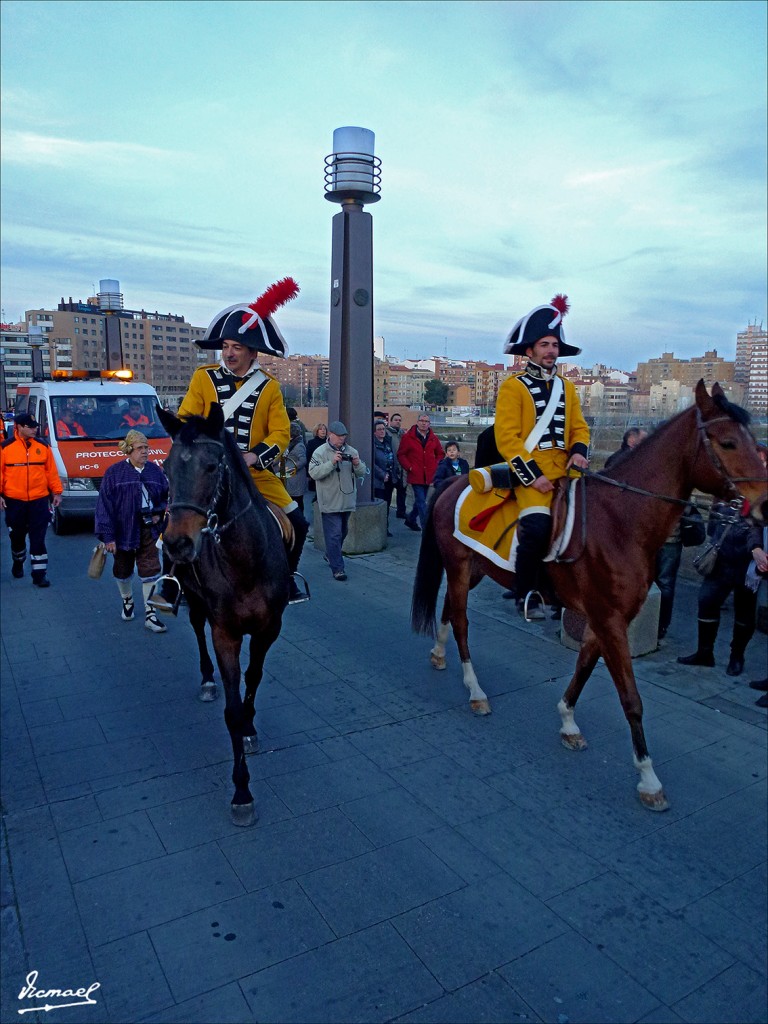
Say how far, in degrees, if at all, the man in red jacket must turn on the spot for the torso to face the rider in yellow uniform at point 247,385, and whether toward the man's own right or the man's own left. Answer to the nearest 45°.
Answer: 0° — they already face them

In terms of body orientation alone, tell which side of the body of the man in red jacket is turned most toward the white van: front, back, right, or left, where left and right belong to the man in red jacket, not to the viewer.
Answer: right

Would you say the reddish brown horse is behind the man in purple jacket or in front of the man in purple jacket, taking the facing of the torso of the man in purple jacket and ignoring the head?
in front

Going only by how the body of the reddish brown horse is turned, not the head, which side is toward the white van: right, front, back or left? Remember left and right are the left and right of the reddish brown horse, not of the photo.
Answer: back

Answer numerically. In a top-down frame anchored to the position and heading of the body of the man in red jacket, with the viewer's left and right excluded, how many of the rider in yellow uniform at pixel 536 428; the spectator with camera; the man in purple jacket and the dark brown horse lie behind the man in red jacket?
0

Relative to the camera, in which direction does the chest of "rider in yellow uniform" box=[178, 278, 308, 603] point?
toward the camera

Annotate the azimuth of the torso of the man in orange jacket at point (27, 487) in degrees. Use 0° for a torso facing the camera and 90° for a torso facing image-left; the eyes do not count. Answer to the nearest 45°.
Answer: approximately 0°

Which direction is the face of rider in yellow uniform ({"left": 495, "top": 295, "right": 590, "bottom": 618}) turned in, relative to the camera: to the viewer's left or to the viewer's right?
to the viewer's right

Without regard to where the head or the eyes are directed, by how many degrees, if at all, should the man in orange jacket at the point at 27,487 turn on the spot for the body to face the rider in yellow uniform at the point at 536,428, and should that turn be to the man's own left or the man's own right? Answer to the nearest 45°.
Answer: approximately 45° to the man's own left

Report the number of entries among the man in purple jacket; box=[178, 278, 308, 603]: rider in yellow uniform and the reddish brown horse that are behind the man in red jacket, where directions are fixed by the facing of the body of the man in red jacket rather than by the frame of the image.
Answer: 0

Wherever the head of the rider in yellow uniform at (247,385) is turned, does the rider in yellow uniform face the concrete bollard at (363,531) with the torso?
no

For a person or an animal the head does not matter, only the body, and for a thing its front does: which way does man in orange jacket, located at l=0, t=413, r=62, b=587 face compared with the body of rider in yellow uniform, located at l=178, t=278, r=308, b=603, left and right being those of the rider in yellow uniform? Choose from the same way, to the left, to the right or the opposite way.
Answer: the same way

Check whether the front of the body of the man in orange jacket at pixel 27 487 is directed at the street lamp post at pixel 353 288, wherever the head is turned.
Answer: no

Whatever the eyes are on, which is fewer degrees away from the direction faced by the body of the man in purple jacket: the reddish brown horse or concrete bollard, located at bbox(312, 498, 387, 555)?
the reddish brown horse

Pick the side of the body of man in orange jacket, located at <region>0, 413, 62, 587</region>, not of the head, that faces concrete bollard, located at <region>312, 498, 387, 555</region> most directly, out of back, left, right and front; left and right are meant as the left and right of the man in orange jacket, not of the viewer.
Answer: left

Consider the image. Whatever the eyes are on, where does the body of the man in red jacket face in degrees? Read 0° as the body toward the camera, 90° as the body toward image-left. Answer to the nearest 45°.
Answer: approximately 0°

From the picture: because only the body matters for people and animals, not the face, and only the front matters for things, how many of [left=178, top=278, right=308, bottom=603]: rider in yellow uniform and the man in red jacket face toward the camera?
2

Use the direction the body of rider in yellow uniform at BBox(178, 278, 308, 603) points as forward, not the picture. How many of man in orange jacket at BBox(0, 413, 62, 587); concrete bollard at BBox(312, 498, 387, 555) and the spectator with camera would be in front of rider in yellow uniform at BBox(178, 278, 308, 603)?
0
